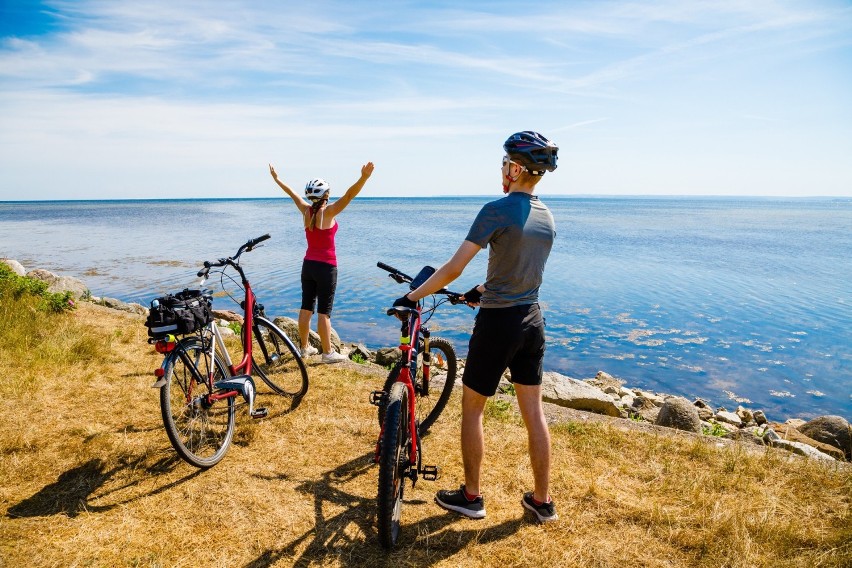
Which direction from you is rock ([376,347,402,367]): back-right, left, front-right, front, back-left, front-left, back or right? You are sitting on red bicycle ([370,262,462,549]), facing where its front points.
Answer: front

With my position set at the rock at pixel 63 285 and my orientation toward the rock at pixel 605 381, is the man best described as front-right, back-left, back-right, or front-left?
front-right

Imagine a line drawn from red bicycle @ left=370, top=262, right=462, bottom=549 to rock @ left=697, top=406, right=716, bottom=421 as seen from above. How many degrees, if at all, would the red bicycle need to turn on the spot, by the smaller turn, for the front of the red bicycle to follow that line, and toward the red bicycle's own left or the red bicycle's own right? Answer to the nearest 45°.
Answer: approximately 45° to the red bicycle's own right

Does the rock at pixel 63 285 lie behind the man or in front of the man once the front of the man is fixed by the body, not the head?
in front

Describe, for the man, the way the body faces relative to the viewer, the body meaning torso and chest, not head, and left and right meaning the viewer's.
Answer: facing away from the viewer and to the left of the viewer

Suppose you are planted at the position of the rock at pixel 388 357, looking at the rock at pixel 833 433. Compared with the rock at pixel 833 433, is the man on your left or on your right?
right

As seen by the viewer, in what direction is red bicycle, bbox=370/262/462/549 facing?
away from the camera

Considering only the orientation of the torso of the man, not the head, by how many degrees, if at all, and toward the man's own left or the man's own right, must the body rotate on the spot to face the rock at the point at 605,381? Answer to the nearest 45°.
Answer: approximately 45° to the man's own right

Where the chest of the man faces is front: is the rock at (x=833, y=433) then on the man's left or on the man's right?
on the man's right

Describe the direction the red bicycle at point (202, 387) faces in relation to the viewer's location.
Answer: facing away from the viewer and to the right of the viewer

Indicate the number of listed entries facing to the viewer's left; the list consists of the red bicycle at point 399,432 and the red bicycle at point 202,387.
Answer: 0
